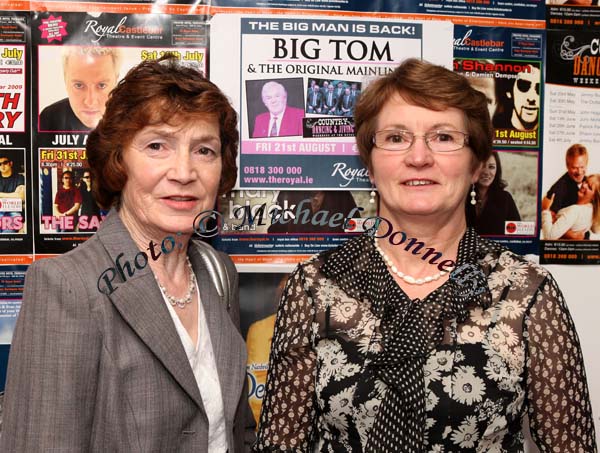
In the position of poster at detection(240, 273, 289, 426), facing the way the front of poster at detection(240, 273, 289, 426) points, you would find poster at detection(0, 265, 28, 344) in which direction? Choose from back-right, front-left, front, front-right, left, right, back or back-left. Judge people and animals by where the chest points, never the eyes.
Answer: right

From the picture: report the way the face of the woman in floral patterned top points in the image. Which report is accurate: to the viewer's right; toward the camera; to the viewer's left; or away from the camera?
toward the camera

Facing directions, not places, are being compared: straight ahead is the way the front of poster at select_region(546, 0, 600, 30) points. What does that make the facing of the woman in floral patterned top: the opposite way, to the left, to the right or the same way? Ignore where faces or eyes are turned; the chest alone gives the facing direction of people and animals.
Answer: the same way

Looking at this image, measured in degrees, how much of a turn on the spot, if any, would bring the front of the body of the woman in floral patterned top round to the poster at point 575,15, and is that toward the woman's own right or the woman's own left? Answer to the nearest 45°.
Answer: approximately 135° to the woman's own left

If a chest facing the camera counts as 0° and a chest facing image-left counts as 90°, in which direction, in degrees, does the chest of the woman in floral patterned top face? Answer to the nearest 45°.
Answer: approximately 0°

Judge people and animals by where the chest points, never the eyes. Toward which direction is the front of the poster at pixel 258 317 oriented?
toward the camera

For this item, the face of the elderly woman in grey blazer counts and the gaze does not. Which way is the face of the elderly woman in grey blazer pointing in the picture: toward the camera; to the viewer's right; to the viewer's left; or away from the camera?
toward the camera

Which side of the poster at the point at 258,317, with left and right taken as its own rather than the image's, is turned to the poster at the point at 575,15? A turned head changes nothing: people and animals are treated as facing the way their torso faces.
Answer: left

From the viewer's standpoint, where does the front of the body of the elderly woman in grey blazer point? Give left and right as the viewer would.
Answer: facing the viewer and to the right of the viewer

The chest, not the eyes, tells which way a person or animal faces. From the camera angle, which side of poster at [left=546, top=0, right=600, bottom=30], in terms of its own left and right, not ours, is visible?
front

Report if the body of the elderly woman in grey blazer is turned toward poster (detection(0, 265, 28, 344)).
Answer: no

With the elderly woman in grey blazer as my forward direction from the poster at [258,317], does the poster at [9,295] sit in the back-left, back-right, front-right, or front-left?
front-right

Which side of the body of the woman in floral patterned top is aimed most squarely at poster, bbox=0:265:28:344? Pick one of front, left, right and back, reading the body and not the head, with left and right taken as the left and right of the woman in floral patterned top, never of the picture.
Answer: right
